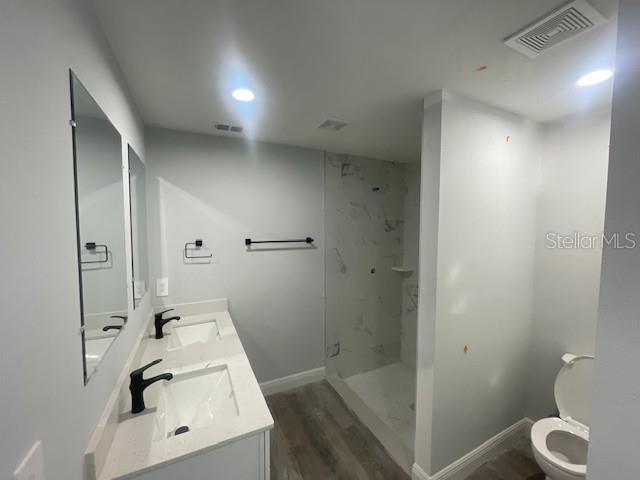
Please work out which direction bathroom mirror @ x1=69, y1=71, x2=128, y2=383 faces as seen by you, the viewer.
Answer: facing to the right of the viewer

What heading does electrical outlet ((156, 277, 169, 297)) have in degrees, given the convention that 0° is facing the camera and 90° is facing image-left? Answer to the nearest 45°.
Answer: approximately 0°

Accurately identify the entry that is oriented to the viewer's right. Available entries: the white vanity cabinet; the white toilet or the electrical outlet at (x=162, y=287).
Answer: the white vanity cabinet

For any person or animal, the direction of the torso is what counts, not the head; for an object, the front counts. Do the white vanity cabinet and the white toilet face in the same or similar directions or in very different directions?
very different directions

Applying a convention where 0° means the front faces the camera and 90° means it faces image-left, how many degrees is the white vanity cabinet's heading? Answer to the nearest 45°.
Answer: approximately 270°

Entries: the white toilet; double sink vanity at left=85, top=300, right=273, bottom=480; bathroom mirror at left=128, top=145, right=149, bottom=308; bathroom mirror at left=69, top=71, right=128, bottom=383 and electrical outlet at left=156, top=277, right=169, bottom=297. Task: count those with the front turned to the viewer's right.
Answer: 3

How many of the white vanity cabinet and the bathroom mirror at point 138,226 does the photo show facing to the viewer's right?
2

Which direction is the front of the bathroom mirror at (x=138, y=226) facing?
to the viewer's right
